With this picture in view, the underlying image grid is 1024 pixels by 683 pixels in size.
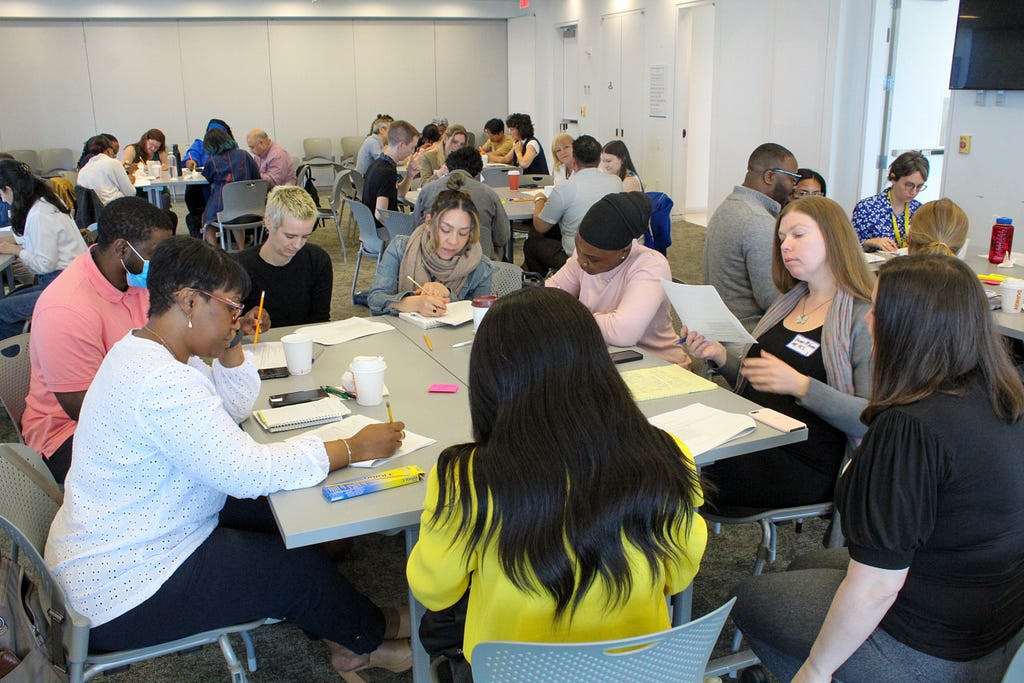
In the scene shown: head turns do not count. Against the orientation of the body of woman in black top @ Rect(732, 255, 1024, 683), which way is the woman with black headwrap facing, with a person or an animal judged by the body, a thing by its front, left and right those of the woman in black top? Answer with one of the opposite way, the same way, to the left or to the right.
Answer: to the left

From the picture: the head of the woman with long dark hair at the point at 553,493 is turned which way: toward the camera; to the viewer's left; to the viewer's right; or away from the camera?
away from the camera

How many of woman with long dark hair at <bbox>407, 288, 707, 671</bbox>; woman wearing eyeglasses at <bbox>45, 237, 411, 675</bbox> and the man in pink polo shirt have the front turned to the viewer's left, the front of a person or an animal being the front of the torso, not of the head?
0

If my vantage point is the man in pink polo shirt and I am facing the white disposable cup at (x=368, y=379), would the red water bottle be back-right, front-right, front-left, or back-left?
front-left

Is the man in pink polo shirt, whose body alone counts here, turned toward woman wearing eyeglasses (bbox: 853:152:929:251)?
yes

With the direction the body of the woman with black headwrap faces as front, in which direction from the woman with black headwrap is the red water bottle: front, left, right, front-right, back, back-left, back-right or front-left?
back

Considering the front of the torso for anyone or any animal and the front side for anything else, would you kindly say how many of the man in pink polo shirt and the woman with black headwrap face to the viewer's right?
1

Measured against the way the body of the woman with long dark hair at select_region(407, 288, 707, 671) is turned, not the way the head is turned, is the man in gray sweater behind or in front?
in front

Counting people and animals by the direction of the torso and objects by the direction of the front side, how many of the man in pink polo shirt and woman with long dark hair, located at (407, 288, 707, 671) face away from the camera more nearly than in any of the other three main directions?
1

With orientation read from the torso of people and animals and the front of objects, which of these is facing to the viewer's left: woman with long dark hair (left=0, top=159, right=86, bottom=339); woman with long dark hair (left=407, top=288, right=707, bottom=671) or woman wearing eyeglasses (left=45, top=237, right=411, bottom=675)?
woman with long dark hair (left=0, top=159, right=86, bottom=339)

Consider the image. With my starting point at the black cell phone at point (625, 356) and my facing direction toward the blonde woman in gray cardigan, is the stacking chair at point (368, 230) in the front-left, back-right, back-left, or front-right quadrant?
back-left

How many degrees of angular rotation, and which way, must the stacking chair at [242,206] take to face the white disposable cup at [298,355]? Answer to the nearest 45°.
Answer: approximately 135° to its left

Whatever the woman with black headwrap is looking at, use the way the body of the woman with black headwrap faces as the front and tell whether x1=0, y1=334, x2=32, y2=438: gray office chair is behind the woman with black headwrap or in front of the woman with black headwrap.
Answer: in front

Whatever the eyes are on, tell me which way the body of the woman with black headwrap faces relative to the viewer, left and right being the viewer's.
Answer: facing the viewer and to the left of the viewer

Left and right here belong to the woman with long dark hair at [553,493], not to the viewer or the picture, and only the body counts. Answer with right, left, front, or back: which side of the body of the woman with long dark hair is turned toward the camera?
back
